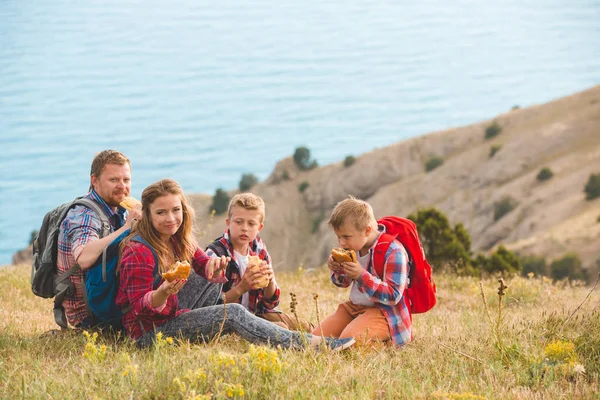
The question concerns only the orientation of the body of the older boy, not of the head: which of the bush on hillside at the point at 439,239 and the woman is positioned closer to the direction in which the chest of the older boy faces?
the woman

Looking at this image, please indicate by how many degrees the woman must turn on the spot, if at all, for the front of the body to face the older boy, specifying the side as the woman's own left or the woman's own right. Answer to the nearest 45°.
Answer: approximately 90° to the woman's own left

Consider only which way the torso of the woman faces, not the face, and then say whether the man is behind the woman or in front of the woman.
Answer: behind

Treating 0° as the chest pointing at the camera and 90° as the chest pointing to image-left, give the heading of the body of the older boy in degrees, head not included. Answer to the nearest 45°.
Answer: approximately 0°

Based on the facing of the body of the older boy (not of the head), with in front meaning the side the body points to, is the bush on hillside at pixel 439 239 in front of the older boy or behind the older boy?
behind

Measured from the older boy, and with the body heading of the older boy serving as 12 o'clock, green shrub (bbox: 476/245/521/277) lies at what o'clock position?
The green shrub is roughly at 7 o'clock from the older boy.

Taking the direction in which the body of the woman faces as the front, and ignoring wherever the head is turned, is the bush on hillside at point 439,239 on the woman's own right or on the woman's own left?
on the woman's own left

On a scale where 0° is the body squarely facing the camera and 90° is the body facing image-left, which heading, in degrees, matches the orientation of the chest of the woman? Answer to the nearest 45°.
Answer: approximately 315°
